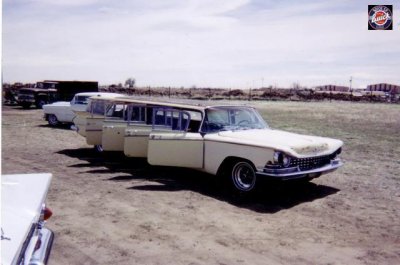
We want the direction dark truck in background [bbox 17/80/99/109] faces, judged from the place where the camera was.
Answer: facing the viewer and to the left of the viewer

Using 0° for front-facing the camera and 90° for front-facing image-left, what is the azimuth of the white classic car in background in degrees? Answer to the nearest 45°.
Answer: approximately 90°

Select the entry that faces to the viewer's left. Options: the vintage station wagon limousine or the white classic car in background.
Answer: the white classic car in background

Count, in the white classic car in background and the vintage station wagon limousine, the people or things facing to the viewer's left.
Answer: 1

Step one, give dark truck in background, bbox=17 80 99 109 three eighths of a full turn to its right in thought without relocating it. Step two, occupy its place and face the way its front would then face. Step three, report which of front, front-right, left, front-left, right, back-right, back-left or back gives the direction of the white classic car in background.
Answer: back

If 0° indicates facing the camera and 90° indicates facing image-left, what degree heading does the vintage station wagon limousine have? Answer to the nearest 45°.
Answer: approximately 315°

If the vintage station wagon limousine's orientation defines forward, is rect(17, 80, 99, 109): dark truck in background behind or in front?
behind
